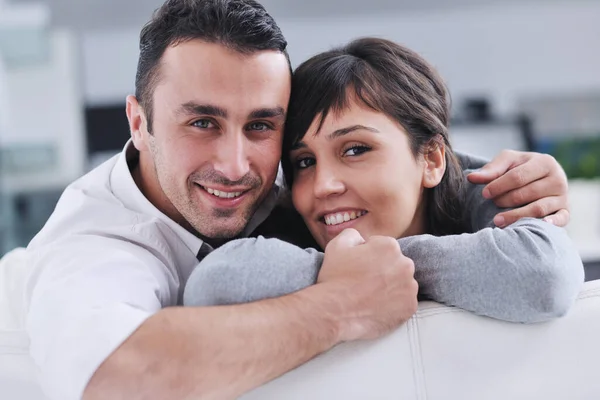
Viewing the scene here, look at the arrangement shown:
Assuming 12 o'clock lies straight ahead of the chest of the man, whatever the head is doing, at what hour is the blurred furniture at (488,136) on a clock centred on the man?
The blurred furniture is roughly at 8 o'clock from the man.

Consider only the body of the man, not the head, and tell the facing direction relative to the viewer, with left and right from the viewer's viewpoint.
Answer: facing the viewer and to the right of the viewer
